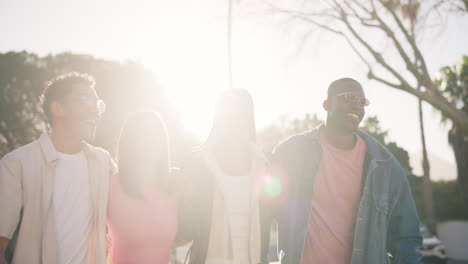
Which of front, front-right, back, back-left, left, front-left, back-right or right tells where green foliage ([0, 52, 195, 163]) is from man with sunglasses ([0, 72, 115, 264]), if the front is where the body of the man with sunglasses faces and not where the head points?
back-left

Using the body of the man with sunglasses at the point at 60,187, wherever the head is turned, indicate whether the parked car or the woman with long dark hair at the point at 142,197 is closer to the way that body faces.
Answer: the woman with long dark hair

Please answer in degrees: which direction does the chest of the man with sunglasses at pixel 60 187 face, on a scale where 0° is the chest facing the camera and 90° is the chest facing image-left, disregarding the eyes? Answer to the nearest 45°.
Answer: approximately 315°

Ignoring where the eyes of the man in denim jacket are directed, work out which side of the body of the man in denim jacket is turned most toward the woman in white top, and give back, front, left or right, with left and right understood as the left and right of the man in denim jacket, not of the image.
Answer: right

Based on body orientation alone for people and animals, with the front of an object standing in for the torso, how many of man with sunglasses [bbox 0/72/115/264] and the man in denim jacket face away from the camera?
0

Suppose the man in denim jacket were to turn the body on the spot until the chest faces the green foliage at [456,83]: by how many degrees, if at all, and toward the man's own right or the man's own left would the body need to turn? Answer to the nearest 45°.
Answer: approximately 180°

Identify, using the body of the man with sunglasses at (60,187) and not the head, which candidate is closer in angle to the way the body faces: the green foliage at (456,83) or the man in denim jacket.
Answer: the man in denim jacket

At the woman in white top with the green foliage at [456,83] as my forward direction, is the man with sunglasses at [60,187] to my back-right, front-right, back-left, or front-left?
back-left

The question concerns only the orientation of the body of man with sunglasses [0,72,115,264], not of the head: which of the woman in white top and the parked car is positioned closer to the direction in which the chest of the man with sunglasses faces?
the woman in white top

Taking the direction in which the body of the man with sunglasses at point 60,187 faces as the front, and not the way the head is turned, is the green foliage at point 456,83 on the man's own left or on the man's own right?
on the man's own left

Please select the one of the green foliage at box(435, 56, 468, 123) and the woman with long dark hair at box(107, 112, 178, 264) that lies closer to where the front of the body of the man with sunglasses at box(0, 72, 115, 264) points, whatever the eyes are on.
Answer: the woman with long dark hair

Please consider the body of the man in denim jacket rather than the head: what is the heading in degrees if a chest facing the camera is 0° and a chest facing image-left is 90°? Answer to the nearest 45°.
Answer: approximately 0°
